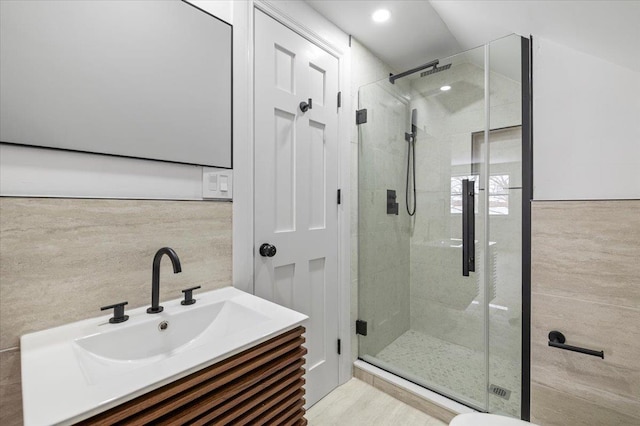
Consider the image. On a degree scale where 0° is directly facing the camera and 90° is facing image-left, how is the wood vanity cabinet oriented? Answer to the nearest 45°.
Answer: approximately 315°

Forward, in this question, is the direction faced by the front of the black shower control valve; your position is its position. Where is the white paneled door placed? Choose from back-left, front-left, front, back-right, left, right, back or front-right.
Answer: right

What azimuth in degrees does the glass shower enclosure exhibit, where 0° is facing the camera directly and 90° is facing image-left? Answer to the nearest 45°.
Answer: approximately 45°

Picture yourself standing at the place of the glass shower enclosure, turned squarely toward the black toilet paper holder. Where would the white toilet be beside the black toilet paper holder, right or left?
right

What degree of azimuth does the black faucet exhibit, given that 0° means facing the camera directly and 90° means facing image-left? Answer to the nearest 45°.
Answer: approximately 315°

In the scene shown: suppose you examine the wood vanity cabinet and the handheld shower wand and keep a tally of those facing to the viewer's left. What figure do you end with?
0

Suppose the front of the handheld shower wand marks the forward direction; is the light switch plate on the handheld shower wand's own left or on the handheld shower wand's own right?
on the handheld shower wand's own right

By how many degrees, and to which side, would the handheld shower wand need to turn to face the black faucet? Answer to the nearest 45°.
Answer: approximately 90° to its right

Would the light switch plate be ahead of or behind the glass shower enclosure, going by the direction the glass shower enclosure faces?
ahead

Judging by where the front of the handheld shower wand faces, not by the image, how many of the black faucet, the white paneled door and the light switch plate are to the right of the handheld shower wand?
3
